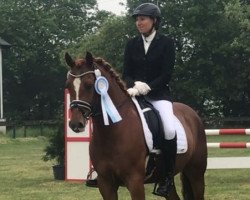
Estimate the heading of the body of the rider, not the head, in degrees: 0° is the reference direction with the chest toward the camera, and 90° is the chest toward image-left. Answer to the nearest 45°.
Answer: approximately 45°
